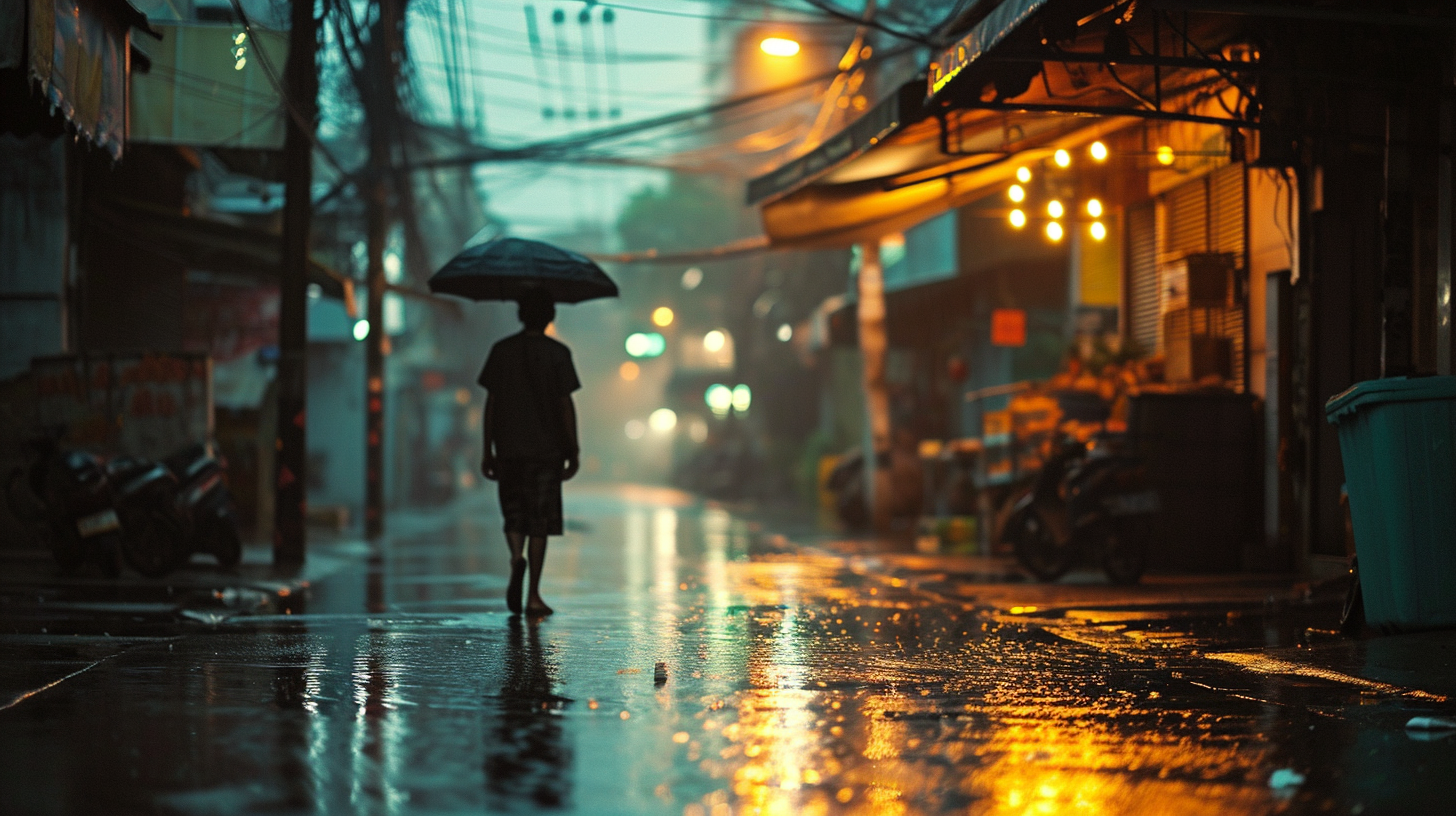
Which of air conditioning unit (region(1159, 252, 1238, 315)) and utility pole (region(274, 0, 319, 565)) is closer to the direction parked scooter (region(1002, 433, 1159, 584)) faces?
the utility pole

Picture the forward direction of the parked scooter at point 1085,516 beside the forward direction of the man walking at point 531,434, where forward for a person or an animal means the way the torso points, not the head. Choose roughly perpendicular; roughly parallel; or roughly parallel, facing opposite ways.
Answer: roughly perpendicular

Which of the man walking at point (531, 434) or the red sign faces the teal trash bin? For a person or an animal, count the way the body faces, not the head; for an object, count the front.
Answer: the red sign

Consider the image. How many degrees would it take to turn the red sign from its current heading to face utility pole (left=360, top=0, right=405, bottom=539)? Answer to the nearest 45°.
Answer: approximately 90° to its right

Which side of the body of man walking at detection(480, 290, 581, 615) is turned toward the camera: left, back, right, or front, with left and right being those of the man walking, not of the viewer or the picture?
back

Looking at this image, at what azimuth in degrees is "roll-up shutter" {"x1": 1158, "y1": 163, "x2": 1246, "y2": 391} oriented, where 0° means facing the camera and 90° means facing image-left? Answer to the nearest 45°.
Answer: approximately 45°

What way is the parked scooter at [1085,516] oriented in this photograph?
to the viewer's left

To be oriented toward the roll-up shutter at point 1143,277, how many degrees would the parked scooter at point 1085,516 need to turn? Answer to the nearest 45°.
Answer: approximately 90° to its right

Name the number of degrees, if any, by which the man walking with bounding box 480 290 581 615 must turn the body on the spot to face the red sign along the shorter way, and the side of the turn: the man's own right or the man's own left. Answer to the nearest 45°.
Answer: approximately 45° to the man's own right

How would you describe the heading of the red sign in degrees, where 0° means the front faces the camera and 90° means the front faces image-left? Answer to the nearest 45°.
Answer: approximately 0°

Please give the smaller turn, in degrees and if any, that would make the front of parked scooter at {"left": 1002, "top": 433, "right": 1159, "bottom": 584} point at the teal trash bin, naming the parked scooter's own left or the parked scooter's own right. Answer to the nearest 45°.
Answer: approximately 90° to the parked scooter's own left

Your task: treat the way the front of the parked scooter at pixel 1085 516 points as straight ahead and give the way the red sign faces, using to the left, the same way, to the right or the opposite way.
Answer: to the left
